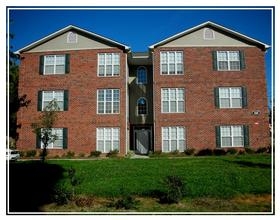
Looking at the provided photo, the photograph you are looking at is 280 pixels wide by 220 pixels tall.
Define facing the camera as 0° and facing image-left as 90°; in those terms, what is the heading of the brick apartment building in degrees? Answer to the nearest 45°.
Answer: approximately 0°

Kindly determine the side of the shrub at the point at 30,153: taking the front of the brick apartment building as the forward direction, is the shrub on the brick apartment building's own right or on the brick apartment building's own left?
on the brick apartment building's own right

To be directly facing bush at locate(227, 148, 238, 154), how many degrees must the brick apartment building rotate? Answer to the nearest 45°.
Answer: approximately 90° to its left

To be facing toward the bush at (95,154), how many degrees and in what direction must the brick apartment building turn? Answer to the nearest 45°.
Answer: approximately 90° to its right

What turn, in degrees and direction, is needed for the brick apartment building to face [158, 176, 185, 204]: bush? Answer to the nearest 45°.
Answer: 0° — it already faces it
